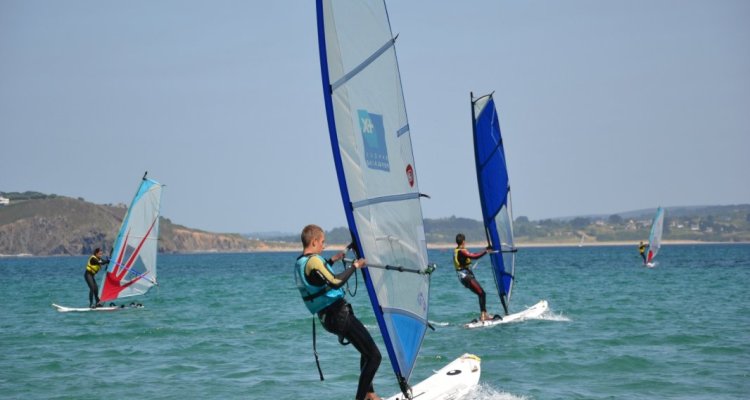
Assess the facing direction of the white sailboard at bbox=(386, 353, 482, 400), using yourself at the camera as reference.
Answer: facing away from the viewer and to the right of the viewer

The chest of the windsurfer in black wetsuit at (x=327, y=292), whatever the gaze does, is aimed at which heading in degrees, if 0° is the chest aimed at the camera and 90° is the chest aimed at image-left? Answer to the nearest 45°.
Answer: approximately 270°

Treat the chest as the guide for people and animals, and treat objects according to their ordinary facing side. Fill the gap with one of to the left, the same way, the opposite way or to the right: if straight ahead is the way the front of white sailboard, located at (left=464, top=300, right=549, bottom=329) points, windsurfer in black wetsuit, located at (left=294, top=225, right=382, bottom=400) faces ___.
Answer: the same way

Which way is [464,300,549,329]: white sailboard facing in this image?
to the viewer's right

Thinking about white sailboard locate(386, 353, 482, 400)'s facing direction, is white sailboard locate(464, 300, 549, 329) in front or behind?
in front

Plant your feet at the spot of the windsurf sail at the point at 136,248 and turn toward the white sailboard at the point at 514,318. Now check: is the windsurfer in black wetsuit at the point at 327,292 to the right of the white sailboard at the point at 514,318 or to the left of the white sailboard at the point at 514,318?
right

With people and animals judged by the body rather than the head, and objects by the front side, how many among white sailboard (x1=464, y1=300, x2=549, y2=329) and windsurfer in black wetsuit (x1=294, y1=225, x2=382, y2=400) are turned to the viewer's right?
2

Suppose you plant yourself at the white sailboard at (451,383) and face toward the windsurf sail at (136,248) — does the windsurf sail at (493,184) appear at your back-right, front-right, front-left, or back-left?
front-right
